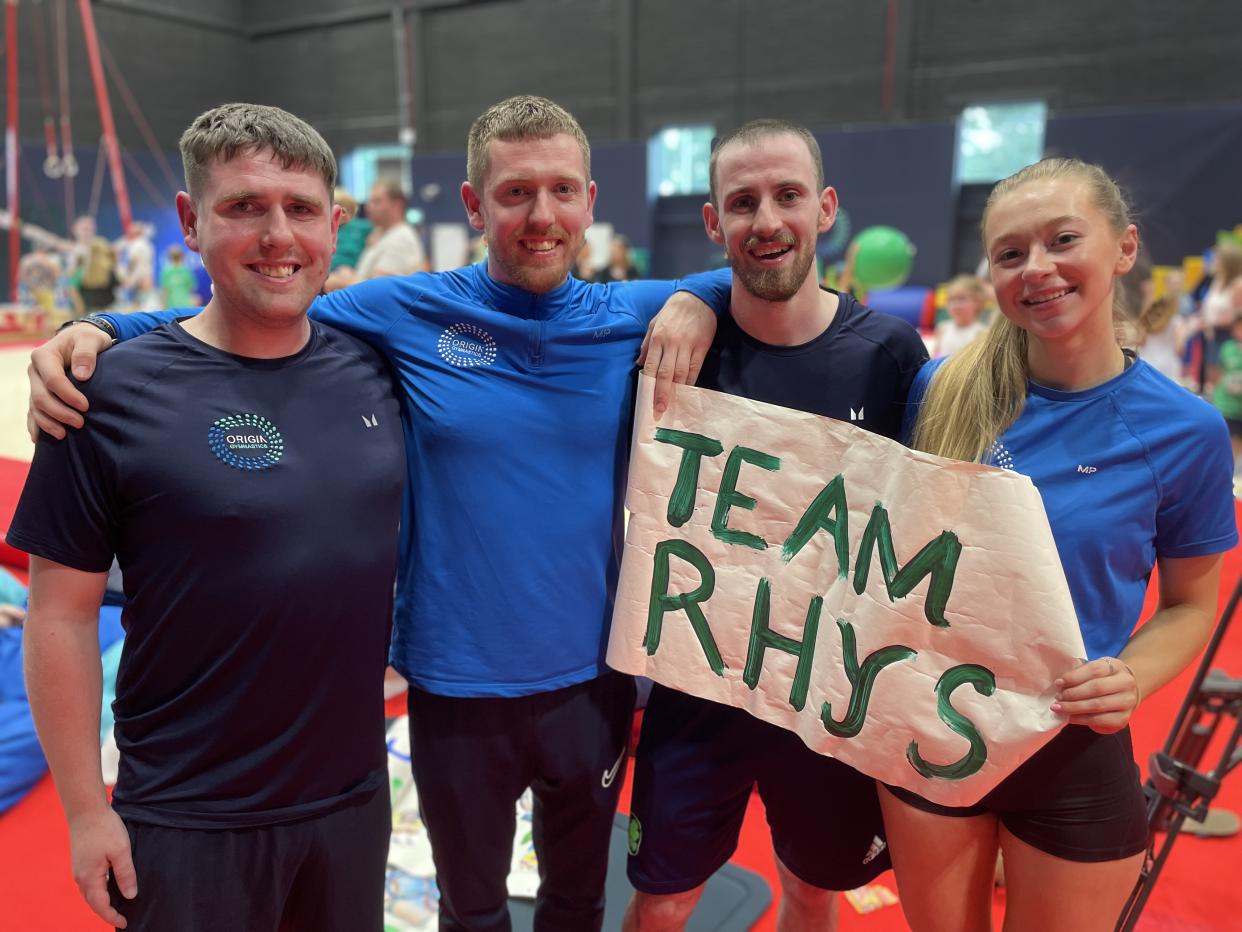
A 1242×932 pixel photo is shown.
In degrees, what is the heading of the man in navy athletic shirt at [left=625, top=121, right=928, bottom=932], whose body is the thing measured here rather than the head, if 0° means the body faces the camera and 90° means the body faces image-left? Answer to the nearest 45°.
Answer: approximately 0°

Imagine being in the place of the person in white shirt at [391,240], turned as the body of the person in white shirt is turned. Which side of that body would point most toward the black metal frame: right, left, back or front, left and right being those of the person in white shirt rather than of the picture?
left

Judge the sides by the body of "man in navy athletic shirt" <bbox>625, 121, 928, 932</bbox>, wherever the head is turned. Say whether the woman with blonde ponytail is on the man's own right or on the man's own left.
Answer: on the man's own left

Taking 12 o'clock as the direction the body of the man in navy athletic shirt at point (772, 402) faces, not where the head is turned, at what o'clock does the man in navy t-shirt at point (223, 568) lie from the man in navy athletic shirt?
The man in navy t-shirt is roughly at 2 o'clock from the man in navy athletic shirt.

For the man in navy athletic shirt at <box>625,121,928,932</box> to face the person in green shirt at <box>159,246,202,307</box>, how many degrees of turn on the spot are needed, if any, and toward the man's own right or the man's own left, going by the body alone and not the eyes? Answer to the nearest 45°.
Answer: approximately 135° to the man's own right

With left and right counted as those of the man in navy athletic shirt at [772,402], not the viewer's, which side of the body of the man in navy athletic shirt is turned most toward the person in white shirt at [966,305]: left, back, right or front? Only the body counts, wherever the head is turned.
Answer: back

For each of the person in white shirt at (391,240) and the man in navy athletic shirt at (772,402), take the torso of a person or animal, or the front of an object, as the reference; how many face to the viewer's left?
1

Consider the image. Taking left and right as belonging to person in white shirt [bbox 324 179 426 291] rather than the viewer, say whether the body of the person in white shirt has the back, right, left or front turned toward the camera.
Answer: left

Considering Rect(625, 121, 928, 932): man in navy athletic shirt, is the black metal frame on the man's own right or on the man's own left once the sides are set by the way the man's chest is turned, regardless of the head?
on the man's own left
